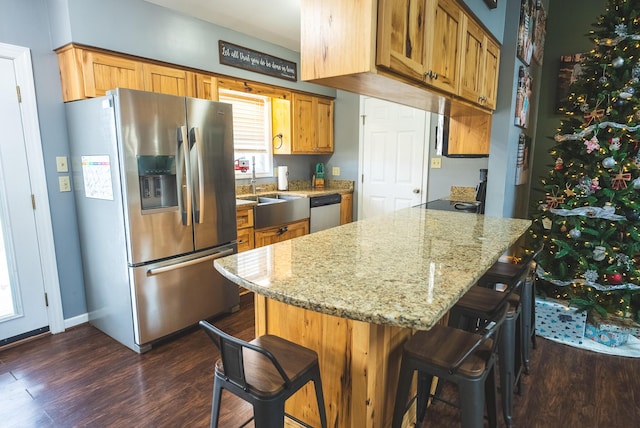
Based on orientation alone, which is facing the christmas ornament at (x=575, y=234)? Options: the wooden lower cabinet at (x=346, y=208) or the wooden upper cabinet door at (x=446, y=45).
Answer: the wooden lower cabinet

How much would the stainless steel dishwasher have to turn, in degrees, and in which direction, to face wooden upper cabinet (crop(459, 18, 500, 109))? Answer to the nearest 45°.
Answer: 0° — it already faces it

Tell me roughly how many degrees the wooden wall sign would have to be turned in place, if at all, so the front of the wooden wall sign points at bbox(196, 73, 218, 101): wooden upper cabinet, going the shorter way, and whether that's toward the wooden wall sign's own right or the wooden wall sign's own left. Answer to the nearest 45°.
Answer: approximately 90° to the wooden wall sign's own right

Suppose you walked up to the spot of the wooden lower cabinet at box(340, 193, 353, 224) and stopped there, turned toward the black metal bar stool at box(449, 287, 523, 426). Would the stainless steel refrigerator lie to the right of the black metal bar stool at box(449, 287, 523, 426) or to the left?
right

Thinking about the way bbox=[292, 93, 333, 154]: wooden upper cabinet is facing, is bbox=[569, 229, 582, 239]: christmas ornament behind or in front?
in front

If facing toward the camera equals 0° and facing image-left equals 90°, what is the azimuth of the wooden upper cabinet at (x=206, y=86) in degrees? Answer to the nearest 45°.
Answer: approximately 315°

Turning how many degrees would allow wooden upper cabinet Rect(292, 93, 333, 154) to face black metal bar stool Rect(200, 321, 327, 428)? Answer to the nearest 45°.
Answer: approximately 45° to its right

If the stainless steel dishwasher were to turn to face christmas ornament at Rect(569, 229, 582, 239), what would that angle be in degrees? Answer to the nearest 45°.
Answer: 0° — it already faces it

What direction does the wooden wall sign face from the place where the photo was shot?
facing the viewer and to the right of the viewer

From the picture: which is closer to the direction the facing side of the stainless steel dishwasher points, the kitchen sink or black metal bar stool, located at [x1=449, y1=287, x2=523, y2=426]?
the black metal bar stool

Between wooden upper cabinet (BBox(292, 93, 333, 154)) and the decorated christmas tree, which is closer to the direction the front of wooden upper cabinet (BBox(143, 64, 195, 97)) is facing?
the decorated christmas tree
